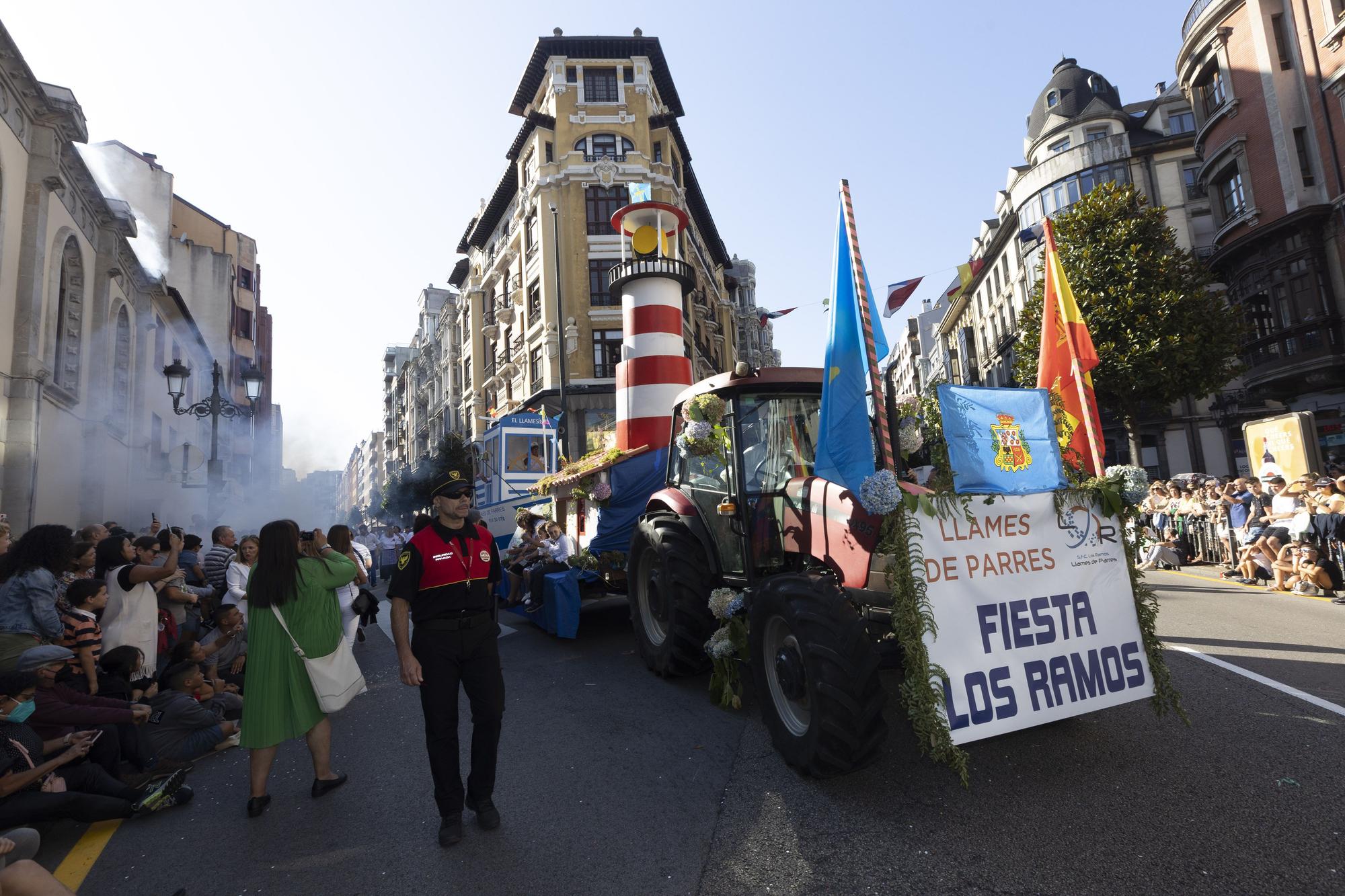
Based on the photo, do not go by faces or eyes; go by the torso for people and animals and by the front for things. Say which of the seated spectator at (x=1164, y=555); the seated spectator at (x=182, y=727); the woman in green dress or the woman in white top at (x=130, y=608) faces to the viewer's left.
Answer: the seated spectator at (x=1164, y=555)

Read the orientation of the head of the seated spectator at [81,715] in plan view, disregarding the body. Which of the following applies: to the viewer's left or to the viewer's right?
to the viewer's right

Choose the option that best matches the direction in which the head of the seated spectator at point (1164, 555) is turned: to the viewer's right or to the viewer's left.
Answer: to the viewer's left

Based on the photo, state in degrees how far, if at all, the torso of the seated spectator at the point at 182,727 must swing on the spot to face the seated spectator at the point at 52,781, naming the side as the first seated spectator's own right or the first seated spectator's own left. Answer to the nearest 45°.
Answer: approximately 180°

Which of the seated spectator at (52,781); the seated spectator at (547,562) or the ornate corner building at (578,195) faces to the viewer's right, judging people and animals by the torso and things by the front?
the seated spectator at (52,781)

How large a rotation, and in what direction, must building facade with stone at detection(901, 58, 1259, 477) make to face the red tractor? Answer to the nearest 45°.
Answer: approximately 45° to its left

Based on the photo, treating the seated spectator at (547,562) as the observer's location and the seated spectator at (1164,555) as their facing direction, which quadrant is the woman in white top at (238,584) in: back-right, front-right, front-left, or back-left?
back-right

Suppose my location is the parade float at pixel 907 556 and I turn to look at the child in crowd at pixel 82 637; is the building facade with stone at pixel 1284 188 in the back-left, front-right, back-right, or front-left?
back-right

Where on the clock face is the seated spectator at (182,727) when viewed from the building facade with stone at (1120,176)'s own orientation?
The seated spectator is roughly at 11 o'clock from the building facade with stone.

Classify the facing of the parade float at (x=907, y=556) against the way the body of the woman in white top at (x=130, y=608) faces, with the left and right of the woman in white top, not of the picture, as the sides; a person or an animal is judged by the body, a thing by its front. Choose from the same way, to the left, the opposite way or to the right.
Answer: to the right

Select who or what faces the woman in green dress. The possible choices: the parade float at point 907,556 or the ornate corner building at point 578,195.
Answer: the ornate corner building

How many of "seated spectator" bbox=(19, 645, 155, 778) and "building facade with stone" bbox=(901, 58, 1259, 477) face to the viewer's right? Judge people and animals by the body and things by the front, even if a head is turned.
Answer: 1

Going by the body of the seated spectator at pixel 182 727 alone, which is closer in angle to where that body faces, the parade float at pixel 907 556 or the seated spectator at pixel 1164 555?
the seated spectator

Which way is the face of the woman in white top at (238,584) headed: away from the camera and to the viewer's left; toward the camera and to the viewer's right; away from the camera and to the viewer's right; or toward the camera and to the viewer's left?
toward the camera and to the viewer's right

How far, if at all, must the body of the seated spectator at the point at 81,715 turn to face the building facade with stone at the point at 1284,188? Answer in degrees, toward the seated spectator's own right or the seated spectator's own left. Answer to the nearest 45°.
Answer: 0° — they already face it
